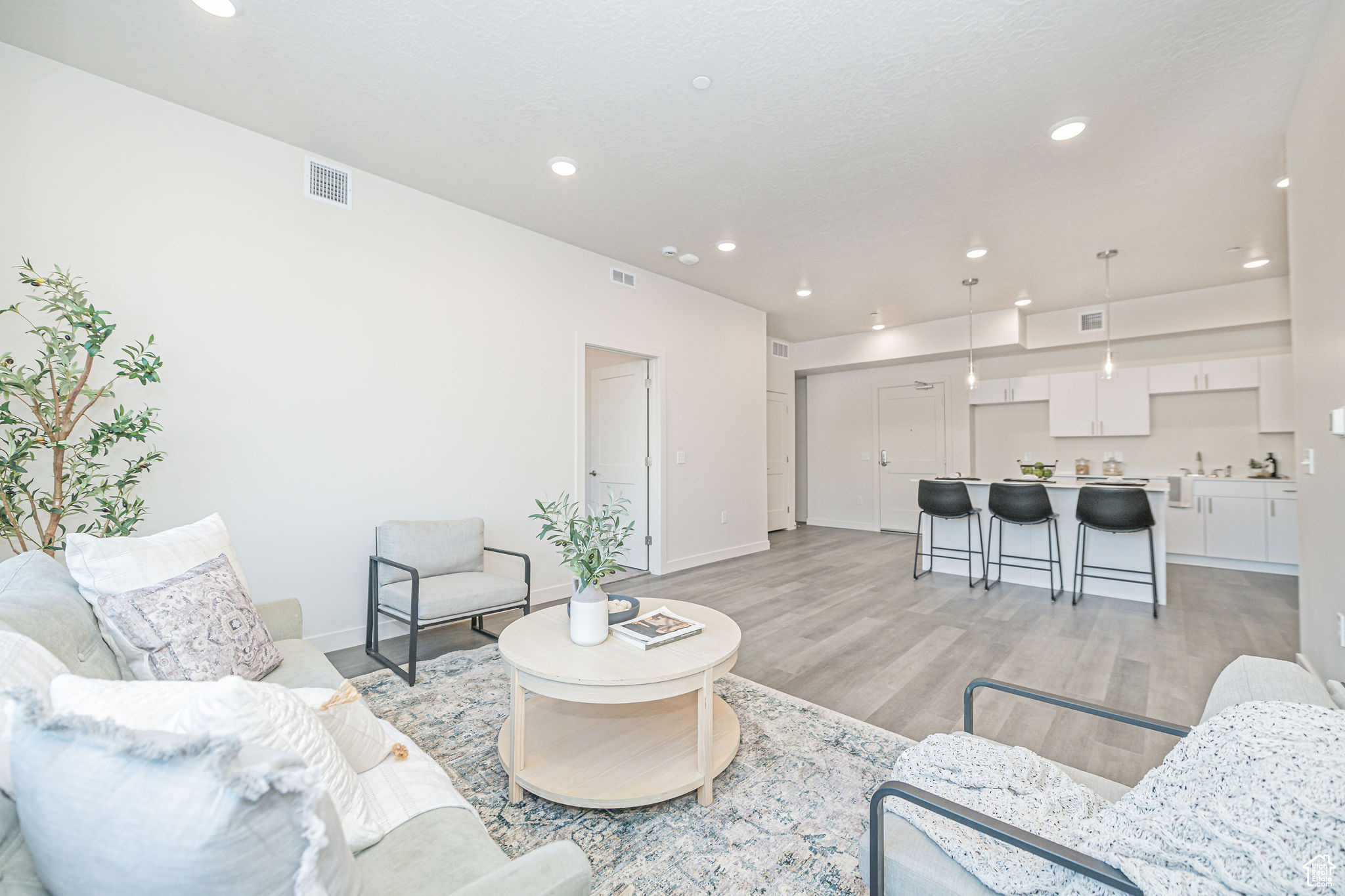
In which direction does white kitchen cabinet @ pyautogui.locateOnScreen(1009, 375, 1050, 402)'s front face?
toward the camera

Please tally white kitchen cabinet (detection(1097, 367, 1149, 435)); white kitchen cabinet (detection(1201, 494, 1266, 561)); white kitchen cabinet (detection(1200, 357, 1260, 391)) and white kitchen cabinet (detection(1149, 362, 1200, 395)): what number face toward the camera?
4

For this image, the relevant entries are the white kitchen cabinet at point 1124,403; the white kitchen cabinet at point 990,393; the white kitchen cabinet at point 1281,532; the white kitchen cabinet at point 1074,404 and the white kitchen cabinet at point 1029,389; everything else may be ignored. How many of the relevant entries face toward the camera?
5

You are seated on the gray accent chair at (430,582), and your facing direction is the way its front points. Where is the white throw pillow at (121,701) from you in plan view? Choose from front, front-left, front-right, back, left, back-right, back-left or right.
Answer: front-right

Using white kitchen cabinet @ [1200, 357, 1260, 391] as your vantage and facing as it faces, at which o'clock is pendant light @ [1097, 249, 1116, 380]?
The pendant light is roughly at 1 o'clock from the white kitchen cabinet.

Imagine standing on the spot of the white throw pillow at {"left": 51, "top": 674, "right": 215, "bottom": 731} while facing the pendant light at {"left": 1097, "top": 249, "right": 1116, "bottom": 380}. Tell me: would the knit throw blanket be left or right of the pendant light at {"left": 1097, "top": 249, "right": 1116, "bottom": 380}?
right

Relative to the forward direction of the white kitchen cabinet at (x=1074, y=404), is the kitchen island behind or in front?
in front

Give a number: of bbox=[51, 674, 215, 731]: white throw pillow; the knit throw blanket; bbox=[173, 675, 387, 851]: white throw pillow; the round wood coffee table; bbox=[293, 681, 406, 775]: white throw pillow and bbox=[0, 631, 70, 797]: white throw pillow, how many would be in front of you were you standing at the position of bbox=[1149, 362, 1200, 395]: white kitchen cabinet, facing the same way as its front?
6

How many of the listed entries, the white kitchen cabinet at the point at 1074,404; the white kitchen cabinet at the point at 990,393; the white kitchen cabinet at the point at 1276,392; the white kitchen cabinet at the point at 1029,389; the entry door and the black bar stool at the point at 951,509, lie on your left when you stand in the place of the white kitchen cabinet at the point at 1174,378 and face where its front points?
1

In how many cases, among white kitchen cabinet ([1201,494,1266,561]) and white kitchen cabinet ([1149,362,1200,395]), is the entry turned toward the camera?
2

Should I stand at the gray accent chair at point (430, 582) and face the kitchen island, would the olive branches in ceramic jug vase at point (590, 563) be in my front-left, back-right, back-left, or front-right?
front-right

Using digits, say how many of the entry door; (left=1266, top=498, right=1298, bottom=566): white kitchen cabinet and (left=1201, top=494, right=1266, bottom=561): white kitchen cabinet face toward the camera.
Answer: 3

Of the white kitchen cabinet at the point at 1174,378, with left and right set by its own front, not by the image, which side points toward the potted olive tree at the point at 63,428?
front

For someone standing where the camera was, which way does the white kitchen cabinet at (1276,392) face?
facing the viewer

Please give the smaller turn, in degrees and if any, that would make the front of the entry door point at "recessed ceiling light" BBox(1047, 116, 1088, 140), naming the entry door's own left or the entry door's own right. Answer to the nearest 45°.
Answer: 0° — it already faces it

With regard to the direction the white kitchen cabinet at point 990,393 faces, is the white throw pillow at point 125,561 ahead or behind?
ahead

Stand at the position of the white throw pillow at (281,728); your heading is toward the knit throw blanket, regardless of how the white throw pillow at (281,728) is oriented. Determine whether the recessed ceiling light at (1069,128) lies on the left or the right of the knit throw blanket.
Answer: left

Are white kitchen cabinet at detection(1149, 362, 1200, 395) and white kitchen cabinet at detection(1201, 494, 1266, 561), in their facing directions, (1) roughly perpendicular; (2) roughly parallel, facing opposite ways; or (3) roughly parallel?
roughly parallel
